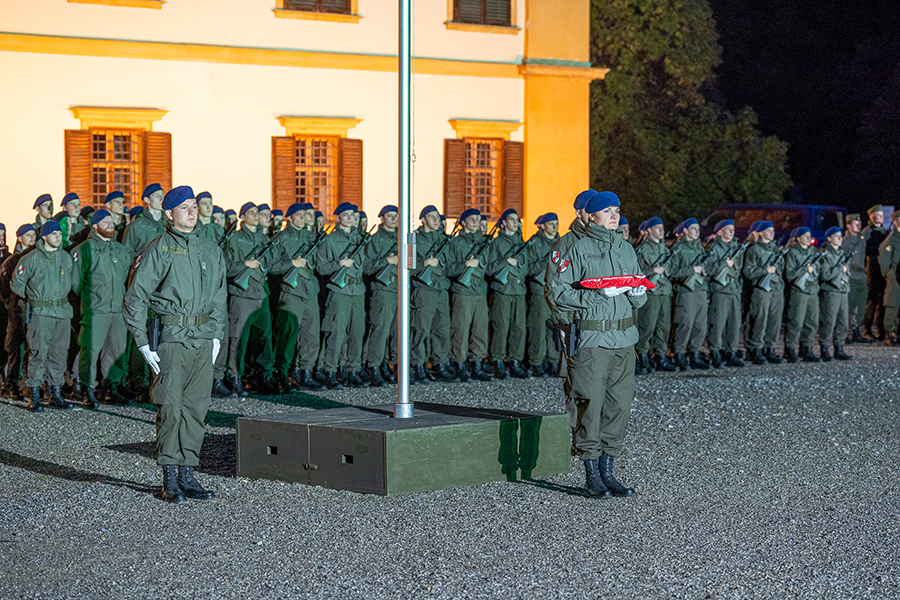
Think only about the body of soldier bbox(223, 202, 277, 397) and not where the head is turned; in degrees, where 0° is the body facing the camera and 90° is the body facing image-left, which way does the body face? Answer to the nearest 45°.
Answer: approximately 315°

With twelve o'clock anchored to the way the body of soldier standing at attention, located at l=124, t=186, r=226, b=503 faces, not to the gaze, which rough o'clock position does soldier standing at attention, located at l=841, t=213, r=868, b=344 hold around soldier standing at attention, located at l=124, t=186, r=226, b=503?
soldier standing at attention, located at l=841, t=213, r=868, b=344 is roughly at 9 o'clock from soldier standing at attention, located at l=124, t=186, r=226, b=503.

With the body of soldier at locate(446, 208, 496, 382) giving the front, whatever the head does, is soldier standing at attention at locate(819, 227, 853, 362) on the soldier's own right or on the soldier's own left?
on the soldier's own left

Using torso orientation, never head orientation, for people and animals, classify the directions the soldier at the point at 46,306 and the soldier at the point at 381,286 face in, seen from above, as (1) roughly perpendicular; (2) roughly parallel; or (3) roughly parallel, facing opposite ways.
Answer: roughly parallel

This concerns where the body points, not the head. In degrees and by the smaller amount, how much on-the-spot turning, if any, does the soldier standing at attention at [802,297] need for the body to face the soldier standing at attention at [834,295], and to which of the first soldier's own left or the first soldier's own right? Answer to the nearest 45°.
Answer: approximately 90° to the first soldier's own left

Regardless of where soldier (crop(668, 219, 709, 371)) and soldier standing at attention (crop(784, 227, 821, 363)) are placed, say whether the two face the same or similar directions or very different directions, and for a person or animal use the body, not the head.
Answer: same or similar directions

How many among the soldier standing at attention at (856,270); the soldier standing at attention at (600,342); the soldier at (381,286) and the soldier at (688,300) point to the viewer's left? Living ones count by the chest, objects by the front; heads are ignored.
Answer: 0

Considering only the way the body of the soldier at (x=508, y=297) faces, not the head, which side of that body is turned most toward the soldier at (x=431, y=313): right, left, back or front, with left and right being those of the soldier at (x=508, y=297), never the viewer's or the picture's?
right

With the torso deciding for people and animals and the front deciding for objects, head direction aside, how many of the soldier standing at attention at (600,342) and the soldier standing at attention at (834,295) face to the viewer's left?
0

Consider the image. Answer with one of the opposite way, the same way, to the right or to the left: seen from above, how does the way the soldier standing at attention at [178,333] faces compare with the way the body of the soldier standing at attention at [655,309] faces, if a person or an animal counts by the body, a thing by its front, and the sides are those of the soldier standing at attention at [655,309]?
the same way

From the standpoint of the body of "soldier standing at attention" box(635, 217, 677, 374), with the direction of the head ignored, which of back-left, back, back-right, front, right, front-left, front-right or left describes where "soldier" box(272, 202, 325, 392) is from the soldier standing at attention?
right

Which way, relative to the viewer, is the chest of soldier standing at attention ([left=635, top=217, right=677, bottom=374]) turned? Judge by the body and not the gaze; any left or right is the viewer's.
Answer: facing the viewer and to the right of the viewer

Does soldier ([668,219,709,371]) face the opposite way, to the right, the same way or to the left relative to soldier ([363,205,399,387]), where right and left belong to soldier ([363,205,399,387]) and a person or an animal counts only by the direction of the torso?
the same way

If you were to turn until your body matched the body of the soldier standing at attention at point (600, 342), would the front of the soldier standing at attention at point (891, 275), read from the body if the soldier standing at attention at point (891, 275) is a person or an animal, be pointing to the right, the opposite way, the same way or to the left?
the same way

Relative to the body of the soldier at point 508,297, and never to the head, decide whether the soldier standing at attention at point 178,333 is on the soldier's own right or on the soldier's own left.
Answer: on the soldier's own right

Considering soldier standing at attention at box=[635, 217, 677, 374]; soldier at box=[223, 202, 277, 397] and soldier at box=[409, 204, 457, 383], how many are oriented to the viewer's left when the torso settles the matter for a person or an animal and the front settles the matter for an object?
0

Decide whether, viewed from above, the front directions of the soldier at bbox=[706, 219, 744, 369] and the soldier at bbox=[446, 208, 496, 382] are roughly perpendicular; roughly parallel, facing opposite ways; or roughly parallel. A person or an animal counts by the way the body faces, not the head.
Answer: roughly parallel

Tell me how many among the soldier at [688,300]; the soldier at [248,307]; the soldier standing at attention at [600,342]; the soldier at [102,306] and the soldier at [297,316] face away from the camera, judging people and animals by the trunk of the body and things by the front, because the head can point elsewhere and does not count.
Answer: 0
